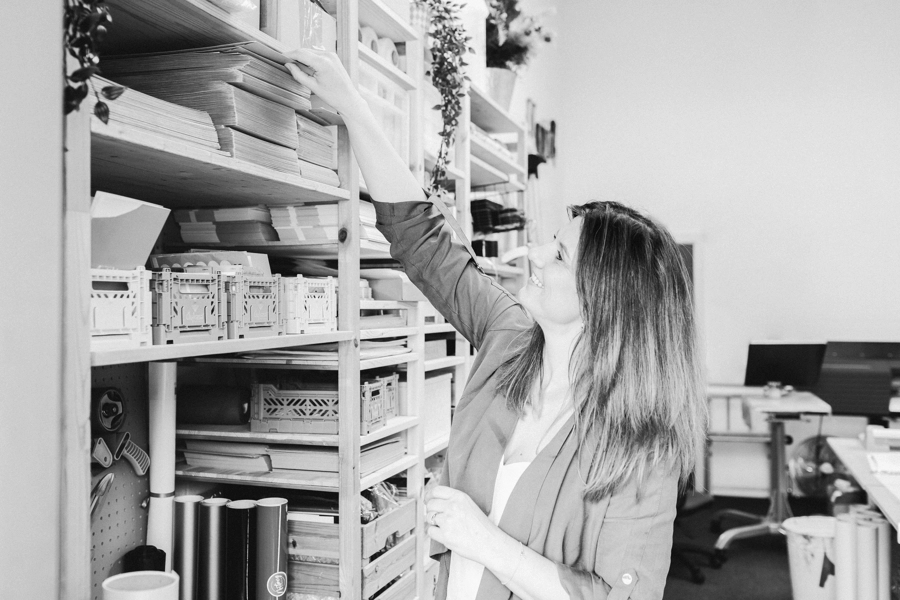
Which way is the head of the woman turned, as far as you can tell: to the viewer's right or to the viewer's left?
to the viewer's left

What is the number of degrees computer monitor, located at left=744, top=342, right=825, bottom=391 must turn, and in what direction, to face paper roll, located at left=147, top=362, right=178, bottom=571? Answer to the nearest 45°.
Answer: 0° — it already faces it

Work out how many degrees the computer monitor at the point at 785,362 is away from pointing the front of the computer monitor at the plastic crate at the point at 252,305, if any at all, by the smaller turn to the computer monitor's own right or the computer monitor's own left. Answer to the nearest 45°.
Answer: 0° — it already faces it

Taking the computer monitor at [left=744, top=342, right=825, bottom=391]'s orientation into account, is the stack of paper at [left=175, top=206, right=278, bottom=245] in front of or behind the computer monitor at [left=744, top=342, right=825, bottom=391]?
in front

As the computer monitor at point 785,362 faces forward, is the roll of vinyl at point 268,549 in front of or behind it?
in front

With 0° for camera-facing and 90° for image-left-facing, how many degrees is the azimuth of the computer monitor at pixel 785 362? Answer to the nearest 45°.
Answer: approximately 0°
